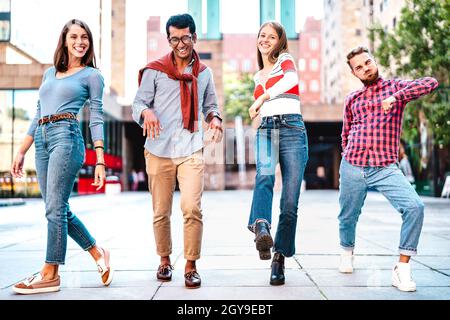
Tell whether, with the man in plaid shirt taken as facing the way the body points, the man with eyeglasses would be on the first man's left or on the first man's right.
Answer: on the first man's right

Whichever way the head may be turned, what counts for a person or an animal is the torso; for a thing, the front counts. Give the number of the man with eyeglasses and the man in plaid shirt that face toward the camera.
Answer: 2

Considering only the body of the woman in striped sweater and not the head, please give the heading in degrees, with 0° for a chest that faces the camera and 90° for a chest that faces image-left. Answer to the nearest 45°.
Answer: approximately 45°

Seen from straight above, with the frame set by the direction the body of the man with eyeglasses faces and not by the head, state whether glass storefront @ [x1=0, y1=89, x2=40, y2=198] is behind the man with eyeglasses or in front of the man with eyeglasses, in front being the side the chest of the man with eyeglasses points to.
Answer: behind

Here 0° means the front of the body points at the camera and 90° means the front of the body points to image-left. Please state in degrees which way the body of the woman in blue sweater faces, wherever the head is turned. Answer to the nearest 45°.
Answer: approximately 45°
